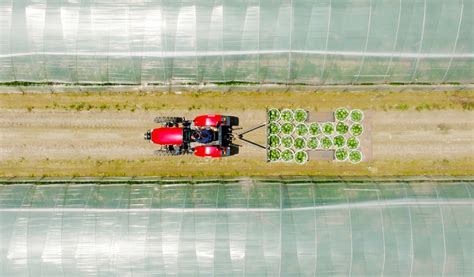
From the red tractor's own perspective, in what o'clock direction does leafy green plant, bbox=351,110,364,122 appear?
The leafy green plant is roughly at 6 o'clock from the red tractor.

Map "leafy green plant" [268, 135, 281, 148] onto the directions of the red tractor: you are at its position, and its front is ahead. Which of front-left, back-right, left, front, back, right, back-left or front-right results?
back

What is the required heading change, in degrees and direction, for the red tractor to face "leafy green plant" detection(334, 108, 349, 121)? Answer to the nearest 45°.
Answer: approximately 180°

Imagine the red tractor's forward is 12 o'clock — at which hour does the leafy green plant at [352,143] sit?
The leafy green plant is roughly at 6 o'clock from the red tractor.

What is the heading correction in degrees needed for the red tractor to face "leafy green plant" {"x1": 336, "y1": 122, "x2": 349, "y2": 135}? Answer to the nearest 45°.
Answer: approximately 180°

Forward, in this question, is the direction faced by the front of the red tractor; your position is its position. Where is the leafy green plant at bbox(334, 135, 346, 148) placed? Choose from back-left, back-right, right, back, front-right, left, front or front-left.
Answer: back

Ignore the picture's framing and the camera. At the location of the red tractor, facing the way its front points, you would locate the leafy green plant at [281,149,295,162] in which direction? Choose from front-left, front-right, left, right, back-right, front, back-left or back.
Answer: back

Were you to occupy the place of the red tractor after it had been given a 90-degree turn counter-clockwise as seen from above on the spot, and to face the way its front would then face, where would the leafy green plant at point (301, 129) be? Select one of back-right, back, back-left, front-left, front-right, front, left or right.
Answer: left

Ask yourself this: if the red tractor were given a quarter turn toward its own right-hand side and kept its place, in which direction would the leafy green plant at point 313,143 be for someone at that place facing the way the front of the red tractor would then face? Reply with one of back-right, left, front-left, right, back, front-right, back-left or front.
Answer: right

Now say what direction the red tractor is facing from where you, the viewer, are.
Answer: facing to the left of the viewer

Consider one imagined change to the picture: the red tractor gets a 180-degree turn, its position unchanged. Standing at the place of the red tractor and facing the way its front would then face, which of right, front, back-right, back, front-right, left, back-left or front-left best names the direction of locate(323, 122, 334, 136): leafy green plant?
front

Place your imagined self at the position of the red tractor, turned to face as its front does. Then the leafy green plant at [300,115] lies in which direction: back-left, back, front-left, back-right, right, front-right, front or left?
back

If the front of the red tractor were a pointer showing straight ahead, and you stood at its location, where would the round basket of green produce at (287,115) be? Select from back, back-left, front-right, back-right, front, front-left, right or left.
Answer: back

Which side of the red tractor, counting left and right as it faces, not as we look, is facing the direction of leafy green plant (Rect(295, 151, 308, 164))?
back

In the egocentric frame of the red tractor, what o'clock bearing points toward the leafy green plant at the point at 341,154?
The leafy green plant is roughly at 6 o'clock from the red tractor.

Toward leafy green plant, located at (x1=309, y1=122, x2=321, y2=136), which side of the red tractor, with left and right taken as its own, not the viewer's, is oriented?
back

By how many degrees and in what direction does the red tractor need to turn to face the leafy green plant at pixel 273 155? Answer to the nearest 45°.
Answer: approximately 180°

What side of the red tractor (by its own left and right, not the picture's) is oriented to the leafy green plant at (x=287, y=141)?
back

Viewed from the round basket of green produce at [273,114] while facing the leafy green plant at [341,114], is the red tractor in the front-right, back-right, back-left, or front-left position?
back-right
